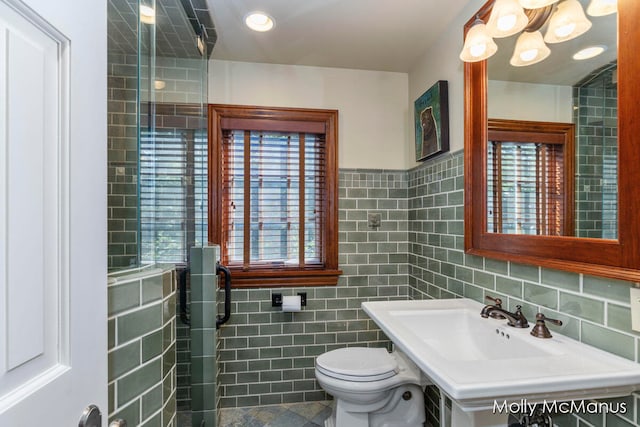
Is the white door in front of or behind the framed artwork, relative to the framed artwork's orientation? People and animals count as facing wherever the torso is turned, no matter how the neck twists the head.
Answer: in front

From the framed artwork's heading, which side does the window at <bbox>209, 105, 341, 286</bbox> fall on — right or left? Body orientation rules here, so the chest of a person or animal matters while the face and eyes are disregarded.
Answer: on its right

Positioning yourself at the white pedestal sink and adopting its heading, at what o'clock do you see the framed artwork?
The framed artwork is roughly at 4 o'clock from the white pedestal sink.

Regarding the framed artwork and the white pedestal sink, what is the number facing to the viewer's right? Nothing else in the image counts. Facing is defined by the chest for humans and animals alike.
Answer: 0

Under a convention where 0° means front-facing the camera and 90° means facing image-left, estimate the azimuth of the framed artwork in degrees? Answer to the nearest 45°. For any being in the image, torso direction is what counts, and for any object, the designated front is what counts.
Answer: approximately 45°

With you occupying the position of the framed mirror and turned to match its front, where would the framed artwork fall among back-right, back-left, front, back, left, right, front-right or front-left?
right

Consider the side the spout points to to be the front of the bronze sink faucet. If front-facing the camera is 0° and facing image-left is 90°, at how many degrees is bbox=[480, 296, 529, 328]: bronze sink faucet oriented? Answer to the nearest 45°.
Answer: approximately 45°

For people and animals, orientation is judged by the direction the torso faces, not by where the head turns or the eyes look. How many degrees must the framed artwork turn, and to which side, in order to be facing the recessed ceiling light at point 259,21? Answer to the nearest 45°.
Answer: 0° — it already faces it

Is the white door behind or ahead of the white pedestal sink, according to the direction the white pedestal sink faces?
ahead

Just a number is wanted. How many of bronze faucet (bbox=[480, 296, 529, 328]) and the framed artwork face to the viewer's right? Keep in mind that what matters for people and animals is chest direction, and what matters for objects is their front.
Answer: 0
